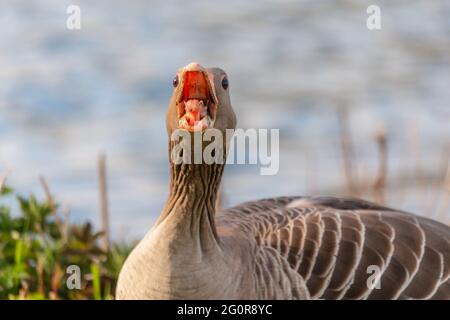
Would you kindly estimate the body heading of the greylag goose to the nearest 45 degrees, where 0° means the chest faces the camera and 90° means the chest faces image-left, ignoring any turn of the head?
approximately 45°

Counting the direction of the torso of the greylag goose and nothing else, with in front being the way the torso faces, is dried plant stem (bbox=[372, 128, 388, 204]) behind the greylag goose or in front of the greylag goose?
behind
